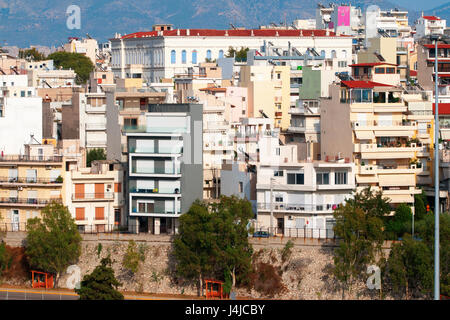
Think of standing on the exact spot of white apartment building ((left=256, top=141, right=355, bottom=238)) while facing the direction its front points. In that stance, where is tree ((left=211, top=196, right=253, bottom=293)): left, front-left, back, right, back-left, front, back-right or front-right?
front-right

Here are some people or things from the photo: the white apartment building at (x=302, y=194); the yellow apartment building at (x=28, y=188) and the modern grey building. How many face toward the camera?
3

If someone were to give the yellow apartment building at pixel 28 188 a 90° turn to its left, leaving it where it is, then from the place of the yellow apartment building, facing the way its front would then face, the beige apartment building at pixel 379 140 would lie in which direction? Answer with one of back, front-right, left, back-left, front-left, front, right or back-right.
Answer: front

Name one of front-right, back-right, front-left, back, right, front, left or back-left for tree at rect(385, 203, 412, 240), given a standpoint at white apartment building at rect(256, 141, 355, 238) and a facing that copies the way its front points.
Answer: left

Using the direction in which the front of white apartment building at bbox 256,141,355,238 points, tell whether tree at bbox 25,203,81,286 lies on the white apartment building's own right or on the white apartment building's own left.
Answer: on the white apartment building's own right

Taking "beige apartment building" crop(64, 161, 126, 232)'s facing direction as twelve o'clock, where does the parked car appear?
The parked car is roughly at 10 o'clock from the beige apartment building.

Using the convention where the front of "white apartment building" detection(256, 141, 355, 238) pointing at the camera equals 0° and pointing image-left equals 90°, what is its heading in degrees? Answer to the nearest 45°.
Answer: approximately 0°

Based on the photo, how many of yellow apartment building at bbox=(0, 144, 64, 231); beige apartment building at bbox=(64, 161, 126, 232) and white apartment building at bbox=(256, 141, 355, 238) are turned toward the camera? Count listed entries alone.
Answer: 3
